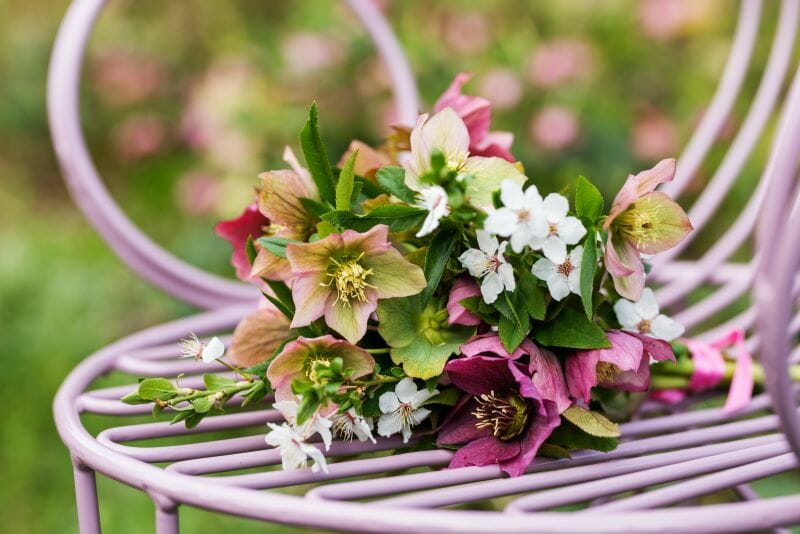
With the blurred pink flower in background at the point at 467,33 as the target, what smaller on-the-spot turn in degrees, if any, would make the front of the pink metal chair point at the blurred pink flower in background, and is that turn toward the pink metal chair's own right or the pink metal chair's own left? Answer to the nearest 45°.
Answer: approximately 135° to the pink metal chair's own right

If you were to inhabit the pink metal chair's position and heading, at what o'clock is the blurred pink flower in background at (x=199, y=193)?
The blurred pink flower in background is roughly at 4 o'clock from the pink metal chair.

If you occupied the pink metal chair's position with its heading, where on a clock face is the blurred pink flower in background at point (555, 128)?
The blurred pink flower in background is roughly at 5 o'clock from the pink metal chair.

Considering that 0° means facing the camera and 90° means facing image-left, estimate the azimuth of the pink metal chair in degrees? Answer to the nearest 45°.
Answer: approximately 45°

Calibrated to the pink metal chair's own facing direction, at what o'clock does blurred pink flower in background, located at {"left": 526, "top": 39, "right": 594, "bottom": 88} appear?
The blurred pink flower in background is roughly at 5 o'clock from the pink metal chair.

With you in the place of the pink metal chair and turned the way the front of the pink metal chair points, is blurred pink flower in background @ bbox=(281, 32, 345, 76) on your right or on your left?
on your right

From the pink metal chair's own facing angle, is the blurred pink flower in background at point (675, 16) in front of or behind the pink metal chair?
behind
